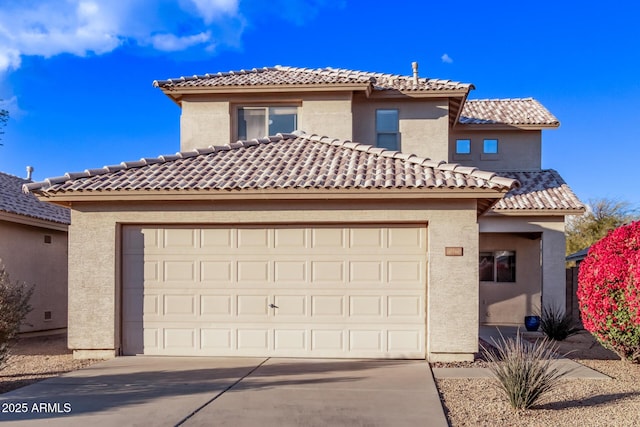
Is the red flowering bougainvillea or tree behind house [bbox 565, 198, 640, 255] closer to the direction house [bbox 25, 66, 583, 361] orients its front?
the red flowering bougainvillea

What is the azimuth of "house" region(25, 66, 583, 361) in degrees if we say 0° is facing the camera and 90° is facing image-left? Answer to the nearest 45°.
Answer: approximately 0°

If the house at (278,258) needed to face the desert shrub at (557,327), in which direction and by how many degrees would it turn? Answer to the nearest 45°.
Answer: approximately 135° to its left

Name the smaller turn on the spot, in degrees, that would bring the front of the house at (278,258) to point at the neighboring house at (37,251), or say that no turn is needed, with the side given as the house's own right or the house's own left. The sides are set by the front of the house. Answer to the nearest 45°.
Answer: approximately 135° to the house's own right

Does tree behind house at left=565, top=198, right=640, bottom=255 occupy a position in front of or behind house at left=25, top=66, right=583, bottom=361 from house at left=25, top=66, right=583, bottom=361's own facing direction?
behind

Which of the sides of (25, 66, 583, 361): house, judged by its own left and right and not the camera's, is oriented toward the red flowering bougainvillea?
left
